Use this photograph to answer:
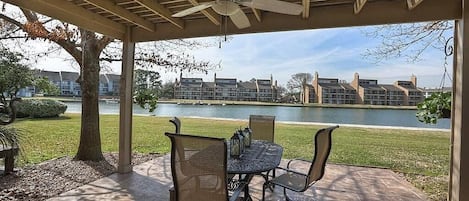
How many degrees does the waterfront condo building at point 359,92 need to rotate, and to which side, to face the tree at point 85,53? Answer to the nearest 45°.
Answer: approximately 45° to its right

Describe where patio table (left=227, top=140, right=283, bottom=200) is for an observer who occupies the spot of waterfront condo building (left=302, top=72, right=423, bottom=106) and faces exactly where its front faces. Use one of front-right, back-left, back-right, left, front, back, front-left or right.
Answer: front

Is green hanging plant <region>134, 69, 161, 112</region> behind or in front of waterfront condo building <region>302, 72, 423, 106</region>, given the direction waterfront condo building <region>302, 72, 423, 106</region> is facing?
in front

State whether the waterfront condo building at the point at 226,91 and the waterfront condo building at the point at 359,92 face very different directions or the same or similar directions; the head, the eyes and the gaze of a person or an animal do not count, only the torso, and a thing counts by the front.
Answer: same or similar directions

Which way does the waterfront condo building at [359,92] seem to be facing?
toward the camera

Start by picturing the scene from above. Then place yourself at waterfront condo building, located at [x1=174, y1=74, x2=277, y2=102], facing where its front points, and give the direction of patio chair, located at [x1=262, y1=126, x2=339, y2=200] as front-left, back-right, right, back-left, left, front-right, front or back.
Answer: front

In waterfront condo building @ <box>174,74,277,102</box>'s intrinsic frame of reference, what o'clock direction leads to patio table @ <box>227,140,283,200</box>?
The patio table is roughly at 12 o'clock from the waterfront condo building.

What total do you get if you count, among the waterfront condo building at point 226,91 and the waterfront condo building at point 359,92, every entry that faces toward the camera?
2

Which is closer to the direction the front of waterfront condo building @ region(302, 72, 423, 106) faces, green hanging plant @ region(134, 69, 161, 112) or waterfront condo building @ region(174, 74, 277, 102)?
the green hanging plant

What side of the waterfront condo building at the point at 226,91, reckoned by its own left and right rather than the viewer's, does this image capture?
front

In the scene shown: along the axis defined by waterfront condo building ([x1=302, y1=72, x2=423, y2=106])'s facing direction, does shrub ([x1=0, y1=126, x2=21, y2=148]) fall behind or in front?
in front

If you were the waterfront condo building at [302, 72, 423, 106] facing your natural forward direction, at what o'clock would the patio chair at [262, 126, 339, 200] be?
The patio chair is roughly at 12 o'clock from the waterfront condo building.

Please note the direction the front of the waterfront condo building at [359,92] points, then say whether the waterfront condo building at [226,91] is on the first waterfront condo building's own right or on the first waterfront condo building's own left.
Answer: on the first waterfront condo building's own right

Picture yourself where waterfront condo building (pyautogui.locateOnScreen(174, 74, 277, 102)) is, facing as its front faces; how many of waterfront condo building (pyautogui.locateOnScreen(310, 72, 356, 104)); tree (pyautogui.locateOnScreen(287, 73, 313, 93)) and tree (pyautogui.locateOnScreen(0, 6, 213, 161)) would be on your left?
2

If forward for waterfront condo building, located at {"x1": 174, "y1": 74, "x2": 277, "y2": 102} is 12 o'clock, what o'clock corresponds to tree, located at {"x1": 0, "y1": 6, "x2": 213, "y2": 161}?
The tree is roughly at 1 o'clock from the waterfront condo building.

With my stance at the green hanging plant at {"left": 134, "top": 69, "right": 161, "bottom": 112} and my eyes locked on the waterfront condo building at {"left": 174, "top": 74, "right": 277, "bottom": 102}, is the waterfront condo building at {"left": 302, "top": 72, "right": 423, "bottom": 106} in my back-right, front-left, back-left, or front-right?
front-right
